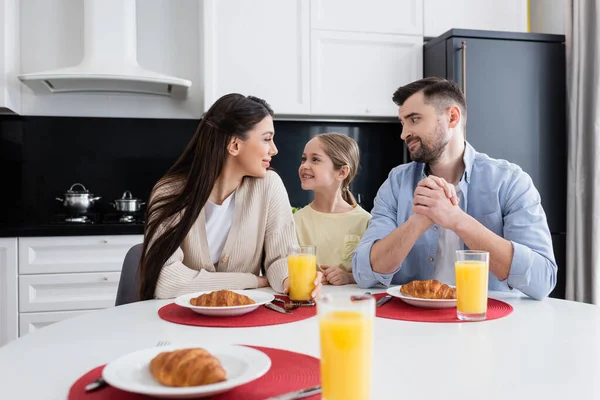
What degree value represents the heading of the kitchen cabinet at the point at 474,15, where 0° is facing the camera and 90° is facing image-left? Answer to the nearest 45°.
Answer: approximately 0°

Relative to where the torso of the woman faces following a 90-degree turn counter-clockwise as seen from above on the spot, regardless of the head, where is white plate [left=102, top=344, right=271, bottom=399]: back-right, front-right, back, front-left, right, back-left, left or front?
back-right

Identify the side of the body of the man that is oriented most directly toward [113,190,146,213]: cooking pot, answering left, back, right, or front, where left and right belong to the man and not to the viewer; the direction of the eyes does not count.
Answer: right

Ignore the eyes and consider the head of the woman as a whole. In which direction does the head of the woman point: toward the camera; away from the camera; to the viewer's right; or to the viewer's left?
to the viewer's right

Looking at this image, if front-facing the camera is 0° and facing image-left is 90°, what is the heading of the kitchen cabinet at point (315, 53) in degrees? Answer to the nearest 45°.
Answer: approximately 0°

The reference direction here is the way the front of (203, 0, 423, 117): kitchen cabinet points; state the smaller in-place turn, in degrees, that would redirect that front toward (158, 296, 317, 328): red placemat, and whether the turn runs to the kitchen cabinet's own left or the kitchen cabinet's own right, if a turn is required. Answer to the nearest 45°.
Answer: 0° — it already faces it

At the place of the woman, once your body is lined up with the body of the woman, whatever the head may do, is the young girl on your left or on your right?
on your left

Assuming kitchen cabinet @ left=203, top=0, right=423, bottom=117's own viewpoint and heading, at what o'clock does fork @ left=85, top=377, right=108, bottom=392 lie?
The fork is roughly at 12 o'clock from the kitchen cabinet.

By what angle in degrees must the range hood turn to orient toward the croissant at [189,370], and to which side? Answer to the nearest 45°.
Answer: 0° — it already faces it

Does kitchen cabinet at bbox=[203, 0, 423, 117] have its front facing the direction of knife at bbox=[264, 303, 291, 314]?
yes
